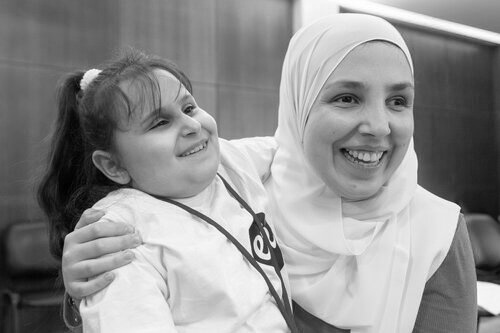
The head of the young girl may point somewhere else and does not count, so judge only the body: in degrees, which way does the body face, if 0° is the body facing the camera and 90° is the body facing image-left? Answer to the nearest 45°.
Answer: approximately 315°

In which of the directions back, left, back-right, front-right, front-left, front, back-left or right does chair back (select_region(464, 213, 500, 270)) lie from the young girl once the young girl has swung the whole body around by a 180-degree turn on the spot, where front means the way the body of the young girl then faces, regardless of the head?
right

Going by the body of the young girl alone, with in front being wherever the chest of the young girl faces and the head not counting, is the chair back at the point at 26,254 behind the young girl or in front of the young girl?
behind
